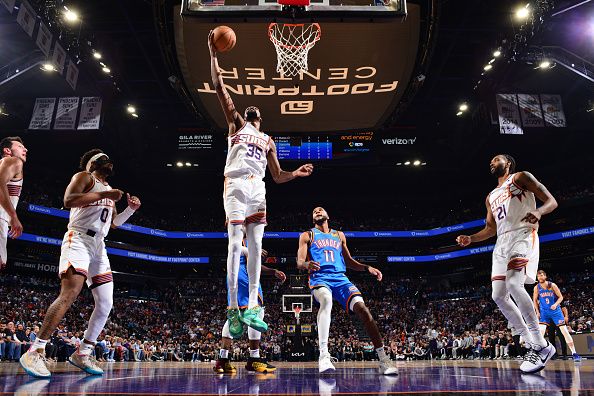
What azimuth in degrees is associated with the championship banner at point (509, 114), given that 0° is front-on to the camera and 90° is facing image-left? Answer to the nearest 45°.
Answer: approximately 0°

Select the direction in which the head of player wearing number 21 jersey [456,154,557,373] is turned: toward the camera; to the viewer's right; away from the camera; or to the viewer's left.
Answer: to the viewer's left

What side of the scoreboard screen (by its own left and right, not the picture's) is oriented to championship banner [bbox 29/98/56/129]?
right

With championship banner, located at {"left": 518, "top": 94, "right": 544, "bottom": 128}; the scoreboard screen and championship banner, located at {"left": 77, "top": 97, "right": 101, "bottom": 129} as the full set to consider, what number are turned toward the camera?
3

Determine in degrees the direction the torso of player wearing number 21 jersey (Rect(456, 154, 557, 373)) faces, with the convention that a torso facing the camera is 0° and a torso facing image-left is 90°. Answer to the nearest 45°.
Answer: approximately 45°

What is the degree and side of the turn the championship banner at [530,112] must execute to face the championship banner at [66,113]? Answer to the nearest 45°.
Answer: approximately 45° to its right

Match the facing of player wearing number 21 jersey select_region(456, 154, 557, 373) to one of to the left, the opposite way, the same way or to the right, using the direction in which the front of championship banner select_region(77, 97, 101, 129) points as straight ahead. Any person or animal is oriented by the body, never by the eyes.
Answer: to the right

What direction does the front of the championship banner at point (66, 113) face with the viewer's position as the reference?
facing the viewer

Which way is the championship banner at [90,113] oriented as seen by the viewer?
toward the camera

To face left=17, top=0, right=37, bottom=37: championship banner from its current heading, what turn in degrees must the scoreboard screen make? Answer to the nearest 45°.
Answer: approximately 45° to its right

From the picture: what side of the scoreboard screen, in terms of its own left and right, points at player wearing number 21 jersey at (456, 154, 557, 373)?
front

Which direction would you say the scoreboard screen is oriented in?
toward the camera

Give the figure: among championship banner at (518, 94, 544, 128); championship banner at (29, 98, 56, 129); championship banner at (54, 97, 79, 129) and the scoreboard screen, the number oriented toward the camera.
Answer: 4
